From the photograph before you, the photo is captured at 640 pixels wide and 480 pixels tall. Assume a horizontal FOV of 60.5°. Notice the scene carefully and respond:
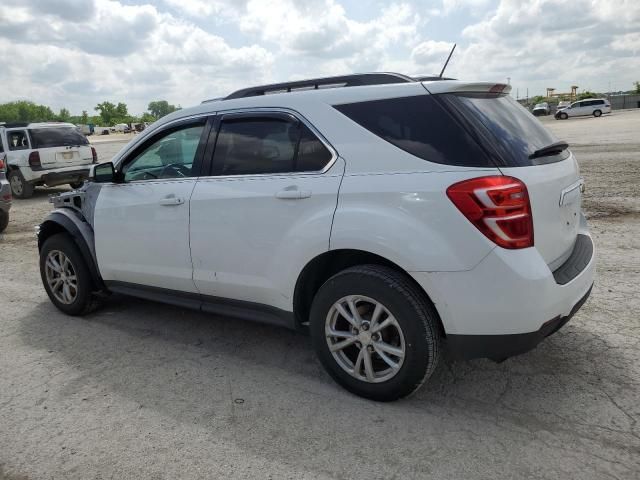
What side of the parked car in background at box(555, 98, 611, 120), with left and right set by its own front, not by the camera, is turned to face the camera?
left

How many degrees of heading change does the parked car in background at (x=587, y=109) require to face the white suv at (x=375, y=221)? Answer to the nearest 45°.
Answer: approximately 90° to its left

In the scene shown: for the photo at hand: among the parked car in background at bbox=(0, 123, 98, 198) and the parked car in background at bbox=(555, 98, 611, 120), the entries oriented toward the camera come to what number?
0

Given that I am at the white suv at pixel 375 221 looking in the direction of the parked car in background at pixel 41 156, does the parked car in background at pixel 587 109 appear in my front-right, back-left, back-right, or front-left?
front-right

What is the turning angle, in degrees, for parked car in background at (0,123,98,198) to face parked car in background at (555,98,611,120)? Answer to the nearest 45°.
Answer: approximately 90° to its right

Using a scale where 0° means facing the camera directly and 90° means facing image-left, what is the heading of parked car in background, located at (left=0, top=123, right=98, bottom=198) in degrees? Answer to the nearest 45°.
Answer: approximately 135°

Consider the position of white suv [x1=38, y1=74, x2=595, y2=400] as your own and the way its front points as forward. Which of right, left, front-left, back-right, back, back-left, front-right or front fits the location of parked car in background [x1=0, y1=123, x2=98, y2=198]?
front

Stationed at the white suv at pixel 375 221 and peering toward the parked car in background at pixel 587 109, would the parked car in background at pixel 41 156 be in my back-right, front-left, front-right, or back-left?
front-left

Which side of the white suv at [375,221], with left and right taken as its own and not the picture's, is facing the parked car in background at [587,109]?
right

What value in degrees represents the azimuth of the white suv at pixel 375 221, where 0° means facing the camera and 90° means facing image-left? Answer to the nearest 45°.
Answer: approximately 135°

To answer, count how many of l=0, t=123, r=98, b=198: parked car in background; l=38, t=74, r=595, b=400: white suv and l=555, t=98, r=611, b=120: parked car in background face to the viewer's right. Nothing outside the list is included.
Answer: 0
